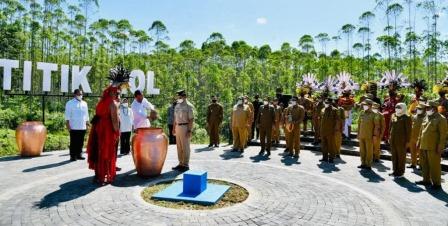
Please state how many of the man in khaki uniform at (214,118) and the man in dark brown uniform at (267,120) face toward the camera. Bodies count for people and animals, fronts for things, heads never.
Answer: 2

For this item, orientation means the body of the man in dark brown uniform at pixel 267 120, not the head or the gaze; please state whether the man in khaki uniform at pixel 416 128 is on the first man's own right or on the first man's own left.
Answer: on the first man's own left

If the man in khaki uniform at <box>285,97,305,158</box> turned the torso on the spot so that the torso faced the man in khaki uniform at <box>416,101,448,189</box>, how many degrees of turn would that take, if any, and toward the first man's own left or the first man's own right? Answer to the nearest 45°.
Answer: approximately 90° to the first man's own left

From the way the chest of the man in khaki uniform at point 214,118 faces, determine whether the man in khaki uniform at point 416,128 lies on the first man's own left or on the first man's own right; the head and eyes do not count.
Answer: on the first man's own left

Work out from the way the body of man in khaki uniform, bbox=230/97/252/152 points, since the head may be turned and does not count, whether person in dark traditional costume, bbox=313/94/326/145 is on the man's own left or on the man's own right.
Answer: on the man's own left

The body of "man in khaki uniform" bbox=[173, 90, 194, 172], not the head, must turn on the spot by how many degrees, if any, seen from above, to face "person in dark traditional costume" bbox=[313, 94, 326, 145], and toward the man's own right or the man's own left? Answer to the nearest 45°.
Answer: approximately 180°

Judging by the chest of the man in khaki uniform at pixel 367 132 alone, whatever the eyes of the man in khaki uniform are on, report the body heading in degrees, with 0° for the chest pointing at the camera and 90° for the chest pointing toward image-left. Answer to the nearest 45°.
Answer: approximately 45°

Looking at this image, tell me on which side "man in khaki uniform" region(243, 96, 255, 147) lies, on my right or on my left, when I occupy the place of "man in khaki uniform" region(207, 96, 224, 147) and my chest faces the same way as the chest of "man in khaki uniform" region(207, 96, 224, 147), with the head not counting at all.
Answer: on my left
